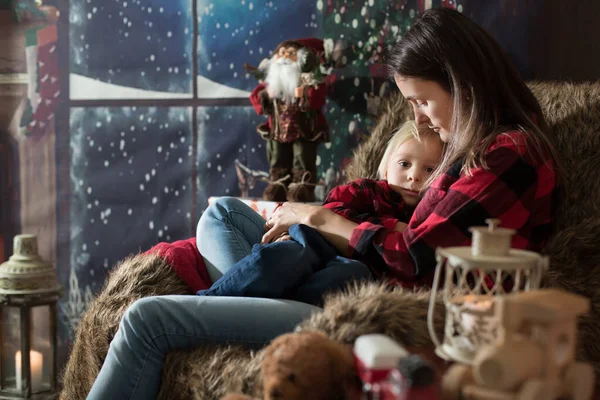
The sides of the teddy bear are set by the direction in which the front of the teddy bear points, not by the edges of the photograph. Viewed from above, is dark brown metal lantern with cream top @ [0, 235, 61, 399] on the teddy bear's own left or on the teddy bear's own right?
on the teddy bear's own right

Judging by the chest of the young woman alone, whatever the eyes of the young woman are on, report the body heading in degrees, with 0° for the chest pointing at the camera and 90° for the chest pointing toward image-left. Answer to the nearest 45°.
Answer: approximately 90°

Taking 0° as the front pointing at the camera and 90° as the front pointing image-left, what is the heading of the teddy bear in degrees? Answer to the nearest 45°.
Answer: approximately 45°

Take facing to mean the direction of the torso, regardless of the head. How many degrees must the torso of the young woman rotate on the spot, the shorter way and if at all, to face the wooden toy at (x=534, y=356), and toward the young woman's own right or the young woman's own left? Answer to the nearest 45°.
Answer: approximately 90° to the young woman's own left

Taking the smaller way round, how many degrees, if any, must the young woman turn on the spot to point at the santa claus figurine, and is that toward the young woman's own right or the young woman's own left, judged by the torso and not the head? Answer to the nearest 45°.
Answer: approximately 90° to the young woman's own right

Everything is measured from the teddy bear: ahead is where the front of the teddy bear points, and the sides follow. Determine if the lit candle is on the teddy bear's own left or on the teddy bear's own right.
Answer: on the teddy bear's own right

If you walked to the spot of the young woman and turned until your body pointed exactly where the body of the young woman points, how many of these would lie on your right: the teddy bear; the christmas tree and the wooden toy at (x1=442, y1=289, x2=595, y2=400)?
1
